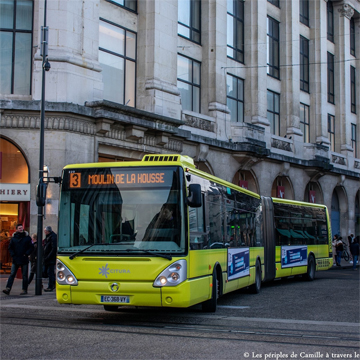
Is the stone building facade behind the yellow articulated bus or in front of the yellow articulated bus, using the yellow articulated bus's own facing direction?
behind

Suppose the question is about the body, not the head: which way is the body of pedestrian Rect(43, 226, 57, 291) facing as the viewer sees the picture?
to the viewer's left

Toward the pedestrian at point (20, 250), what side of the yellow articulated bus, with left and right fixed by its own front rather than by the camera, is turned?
front

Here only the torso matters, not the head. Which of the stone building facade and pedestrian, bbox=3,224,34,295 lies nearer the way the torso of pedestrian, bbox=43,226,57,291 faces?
the pedestrian

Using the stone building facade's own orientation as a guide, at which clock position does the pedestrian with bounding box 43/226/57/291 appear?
The pedestrian is roughly at 2 o'clock from the stone building facade.

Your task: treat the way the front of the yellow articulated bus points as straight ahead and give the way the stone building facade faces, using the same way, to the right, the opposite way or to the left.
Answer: to the left

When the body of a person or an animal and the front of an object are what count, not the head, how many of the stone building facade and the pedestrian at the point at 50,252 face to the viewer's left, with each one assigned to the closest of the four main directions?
1

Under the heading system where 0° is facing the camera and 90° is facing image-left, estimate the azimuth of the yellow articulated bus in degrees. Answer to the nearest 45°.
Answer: approximately 45°

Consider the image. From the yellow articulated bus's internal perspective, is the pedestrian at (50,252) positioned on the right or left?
on its right
